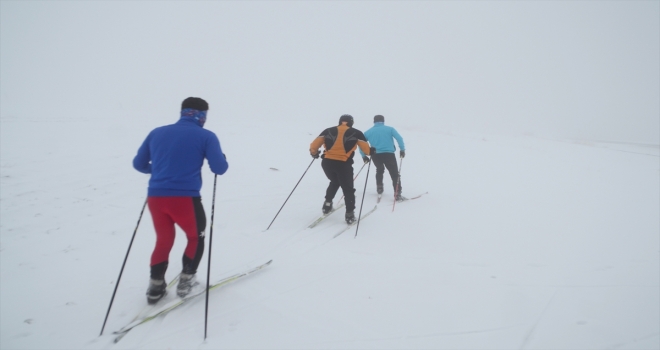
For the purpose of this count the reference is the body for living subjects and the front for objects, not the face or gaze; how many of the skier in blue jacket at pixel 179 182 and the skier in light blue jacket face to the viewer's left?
0

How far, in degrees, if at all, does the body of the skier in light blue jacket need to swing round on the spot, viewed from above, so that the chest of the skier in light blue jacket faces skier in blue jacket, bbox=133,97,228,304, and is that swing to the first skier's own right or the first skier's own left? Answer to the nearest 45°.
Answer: approximately 180°

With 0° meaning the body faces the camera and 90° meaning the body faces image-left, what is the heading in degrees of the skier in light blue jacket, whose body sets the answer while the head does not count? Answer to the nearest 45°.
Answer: approximately 180°

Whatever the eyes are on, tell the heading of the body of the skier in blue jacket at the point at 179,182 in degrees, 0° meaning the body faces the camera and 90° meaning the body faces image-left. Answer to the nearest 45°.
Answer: approximately 225°

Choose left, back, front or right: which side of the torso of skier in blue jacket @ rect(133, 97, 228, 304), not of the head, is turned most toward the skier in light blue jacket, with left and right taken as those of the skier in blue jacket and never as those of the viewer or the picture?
front
